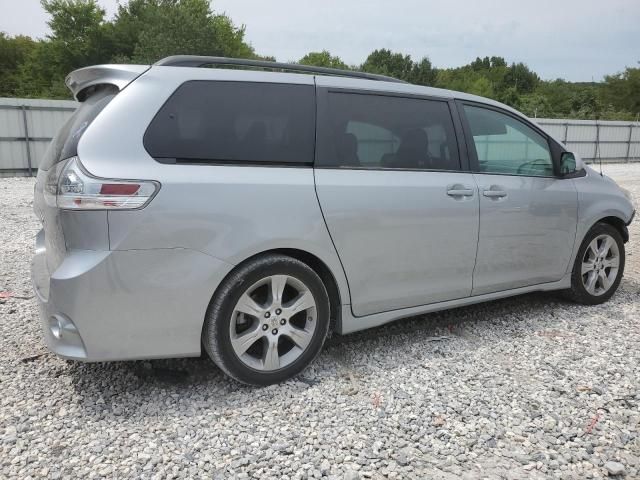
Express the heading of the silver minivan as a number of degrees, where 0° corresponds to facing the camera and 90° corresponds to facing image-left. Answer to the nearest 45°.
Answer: approximately 225°

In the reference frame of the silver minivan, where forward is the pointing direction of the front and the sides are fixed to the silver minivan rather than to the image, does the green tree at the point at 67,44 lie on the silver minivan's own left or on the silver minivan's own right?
on the silver minivan's own left

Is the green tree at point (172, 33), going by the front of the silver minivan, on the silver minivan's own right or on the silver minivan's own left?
on the silver minivan's own left

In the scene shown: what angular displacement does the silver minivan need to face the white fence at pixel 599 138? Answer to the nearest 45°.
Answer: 0° — it already faces it

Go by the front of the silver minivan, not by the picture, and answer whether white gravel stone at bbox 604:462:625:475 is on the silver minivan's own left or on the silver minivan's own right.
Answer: on the silver minivan's own right

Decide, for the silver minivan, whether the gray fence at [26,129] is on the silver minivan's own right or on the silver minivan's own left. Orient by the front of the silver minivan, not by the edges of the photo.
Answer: on the silver minivan's own left
